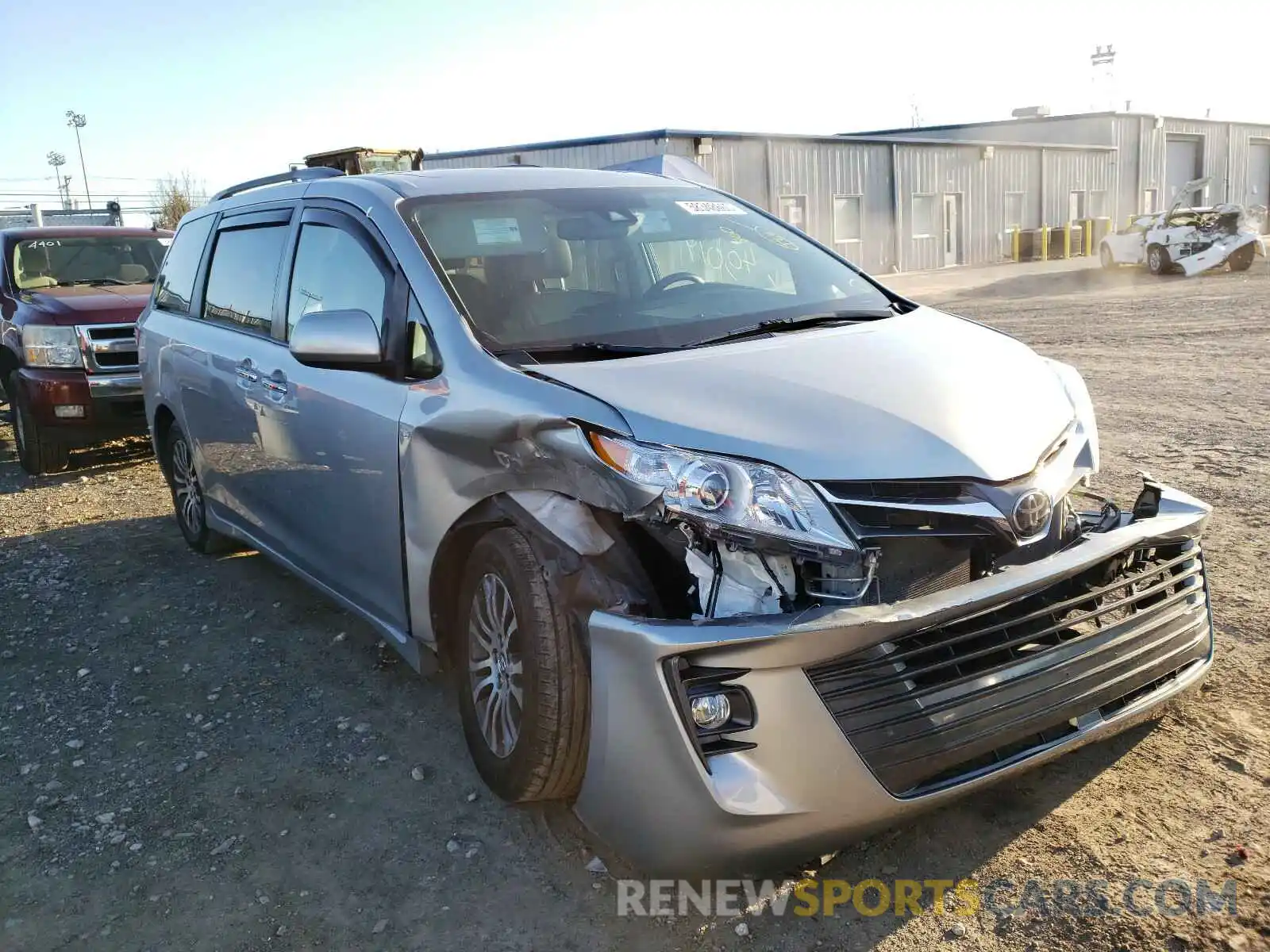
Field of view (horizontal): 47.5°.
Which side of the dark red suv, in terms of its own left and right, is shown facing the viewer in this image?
front

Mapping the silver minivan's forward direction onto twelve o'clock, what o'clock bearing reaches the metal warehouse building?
The metal warehouse building is roughly at 8 o'clock from the silver minivan.

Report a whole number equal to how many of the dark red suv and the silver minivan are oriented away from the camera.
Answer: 0

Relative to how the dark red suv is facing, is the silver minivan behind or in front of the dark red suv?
in front

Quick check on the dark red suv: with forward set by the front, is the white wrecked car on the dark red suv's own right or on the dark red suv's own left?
on the dark red suv's own left

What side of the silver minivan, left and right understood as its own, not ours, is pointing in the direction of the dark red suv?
back

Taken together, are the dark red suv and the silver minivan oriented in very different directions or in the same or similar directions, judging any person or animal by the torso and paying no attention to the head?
same or similar directions

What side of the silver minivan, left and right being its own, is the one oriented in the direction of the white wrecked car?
left

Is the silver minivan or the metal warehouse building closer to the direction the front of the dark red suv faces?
the silver minivan

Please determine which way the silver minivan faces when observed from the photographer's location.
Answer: facing the viewer and to the right of the viewer
